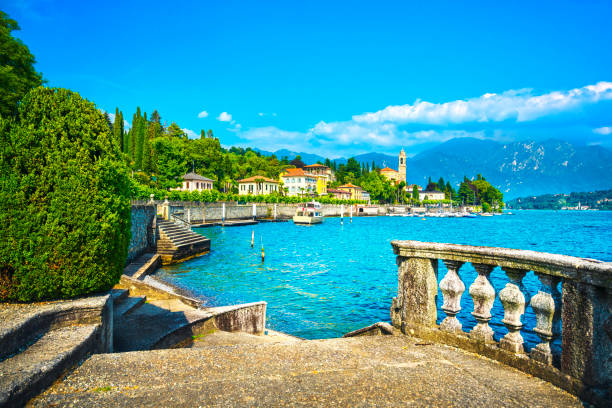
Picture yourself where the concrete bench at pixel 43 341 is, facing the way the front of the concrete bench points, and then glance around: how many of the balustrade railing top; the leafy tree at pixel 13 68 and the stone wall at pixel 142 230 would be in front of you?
1

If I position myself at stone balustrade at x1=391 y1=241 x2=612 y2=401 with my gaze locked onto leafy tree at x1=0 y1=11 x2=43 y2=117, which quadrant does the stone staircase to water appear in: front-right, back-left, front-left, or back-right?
front-right

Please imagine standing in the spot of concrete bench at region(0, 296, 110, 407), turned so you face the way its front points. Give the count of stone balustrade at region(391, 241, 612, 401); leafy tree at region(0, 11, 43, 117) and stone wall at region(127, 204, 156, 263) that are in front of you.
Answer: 1

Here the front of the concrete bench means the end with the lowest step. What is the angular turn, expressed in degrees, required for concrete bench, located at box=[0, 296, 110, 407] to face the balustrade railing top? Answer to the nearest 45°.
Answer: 0° — it already faces it

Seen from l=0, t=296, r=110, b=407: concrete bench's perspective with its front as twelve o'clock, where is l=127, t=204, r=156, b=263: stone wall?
The stone wall is roughly at 8 o'clock from the concrete bench.

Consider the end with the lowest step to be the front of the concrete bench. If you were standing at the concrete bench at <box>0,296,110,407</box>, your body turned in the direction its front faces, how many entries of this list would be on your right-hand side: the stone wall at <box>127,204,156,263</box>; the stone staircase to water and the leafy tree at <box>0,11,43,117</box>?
0

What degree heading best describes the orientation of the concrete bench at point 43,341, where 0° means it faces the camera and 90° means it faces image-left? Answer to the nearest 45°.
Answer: approximately 315°

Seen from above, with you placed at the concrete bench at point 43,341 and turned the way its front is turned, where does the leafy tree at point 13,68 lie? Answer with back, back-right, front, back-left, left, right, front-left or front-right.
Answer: back-left

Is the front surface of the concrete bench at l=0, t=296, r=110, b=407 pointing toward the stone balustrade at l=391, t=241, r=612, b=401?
yes

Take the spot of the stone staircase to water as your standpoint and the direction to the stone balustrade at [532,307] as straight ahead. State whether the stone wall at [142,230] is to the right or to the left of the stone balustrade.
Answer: right

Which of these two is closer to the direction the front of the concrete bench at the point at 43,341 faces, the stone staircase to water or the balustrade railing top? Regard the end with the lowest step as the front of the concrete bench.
the balustrade railing top
